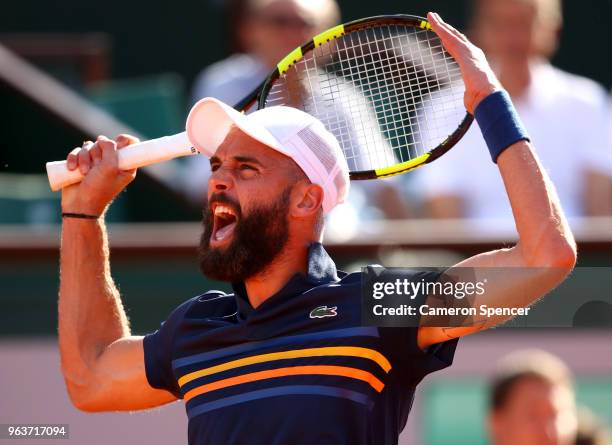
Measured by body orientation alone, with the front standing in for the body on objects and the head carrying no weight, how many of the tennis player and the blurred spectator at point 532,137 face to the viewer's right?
0

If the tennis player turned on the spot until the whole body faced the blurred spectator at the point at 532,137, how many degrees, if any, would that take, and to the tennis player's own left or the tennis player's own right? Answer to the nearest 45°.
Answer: approximately 180°

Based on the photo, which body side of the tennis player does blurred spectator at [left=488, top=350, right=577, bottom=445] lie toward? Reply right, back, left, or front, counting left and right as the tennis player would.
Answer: back

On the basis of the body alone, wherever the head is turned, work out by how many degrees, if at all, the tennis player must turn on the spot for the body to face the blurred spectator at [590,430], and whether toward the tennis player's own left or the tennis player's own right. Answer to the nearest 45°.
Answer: approximately 180°

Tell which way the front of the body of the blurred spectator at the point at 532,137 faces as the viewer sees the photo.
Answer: toward the camera

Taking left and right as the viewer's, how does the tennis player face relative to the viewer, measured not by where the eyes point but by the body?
facing the viewer and to the left of the viewer

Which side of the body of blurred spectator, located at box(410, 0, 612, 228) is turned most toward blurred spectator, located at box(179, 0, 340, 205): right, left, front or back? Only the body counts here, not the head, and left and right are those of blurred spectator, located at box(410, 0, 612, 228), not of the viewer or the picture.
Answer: right
